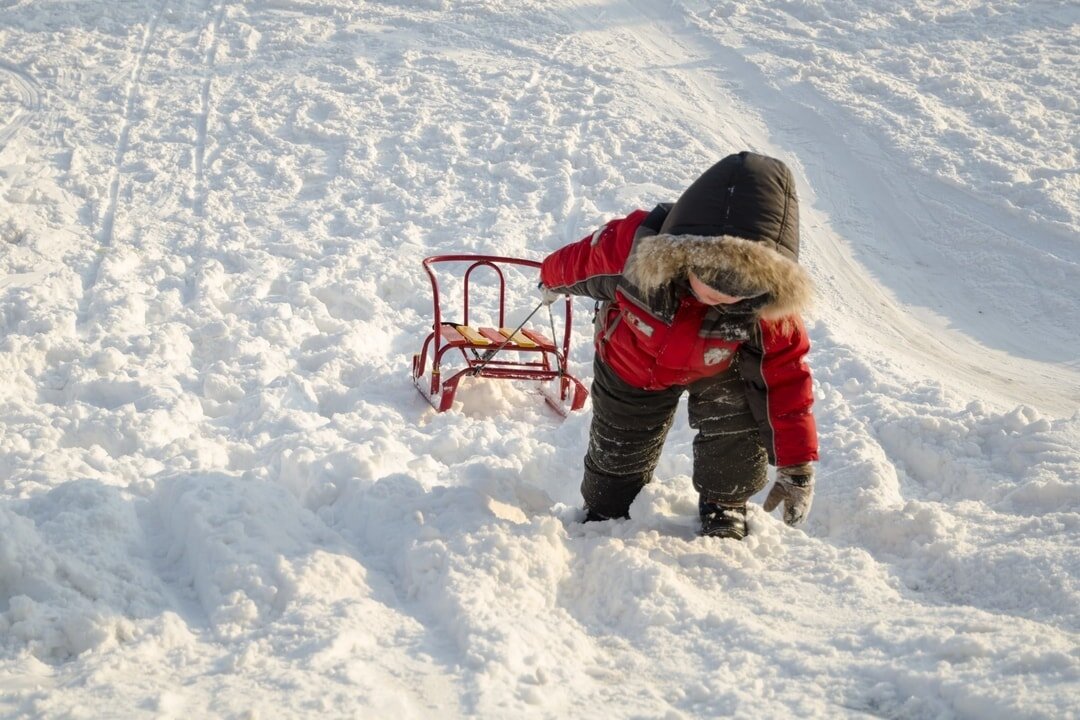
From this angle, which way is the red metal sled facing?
toward the camera
